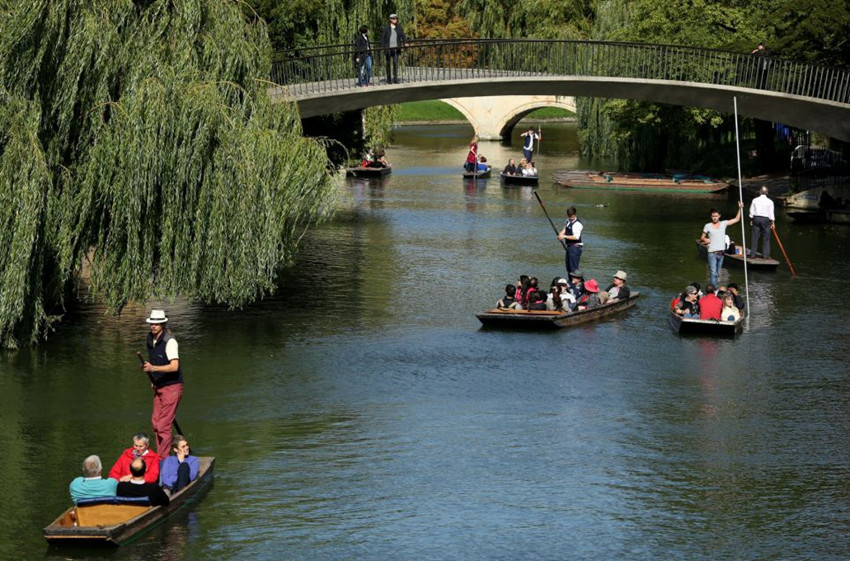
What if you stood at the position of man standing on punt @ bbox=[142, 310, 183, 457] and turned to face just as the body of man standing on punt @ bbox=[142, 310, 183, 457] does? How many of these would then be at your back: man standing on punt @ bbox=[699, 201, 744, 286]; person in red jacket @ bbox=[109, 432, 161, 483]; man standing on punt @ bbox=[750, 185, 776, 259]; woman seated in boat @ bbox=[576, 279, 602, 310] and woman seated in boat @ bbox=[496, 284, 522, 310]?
4

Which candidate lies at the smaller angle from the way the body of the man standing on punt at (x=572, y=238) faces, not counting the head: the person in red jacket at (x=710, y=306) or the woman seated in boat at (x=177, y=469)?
the woman seated in boat

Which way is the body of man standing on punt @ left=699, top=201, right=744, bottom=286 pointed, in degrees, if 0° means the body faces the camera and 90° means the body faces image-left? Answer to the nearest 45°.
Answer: approximately 0°

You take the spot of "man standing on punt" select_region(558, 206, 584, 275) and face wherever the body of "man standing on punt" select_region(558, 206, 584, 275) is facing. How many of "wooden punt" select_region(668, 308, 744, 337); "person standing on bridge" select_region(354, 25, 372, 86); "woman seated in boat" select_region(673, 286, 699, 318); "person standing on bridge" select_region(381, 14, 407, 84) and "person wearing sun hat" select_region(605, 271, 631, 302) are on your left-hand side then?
3

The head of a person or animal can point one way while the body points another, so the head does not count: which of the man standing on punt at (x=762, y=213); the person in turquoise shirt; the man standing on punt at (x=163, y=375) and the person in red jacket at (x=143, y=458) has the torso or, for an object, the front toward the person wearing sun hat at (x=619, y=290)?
the person in turquoise shirt

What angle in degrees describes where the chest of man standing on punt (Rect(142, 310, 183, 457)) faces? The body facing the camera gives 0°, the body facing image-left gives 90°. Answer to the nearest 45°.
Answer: approximately 45°

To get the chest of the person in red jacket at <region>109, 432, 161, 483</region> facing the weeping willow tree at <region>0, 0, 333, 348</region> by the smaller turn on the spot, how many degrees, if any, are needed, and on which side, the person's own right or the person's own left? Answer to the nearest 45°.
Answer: approximately 135° to the person's own right
